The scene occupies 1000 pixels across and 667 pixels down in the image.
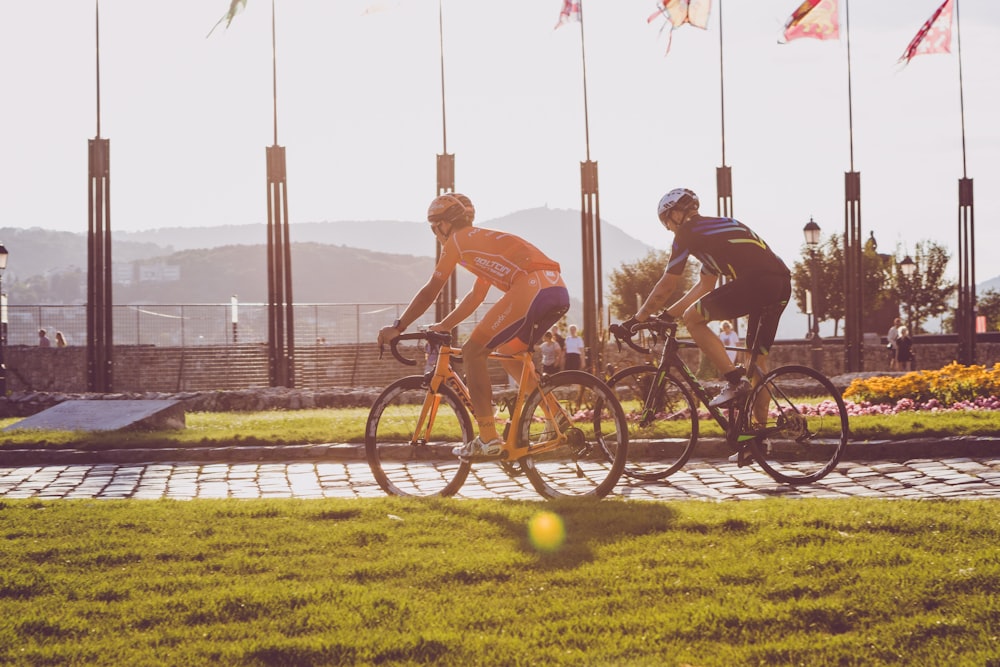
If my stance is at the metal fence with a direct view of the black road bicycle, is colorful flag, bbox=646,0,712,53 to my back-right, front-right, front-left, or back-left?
front-left

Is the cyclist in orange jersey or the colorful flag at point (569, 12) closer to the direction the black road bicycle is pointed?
the cyclist in orange jersey

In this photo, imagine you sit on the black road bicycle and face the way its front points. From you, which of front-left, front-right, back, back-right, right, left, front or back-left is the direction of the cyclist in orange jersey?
front-left

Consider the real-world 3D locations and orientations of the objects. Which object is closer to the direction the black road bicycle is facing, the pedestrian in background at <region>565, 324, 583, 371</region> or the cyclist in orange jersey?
the cyclist in orange jersey

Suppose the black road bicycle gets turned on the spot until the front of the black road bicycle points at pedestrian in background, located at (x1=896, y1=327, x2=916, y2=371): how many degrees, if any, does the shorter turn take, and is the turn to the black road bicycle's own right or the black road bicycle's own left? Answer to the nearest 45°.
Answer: approximately 90° to the black road bicycle's own right

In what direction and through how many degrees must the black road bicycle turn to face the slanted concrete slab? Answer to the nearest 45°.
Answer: approximately 45° to its right

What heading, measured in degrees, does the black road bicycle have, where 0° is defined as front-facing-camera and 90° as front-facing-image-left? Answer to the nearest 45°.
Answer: approximately 90°

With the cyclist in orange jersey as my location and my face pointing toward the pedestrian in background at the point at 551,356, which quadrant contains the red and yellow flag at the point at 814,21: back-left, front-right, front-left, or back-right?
front-right

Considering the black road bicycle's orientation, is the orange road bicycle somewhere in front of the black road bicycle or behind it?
in front

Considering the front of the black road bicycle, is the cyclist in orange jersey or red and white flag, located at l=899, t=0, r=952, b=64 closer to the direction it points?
the cyclist in orange jersey

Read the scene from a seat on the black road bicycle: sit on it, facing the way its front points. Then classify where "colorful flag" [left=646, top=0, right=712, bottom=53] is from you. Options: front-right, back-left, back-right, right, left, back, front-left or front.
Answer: right
